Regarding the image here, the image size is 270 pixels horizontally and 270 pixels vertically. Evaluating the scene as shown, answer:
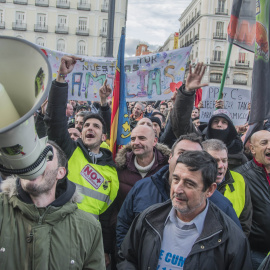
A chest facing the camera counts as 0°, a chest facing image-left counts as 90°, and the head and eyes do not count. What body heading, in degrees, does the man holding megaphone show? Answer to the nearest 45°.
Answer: approximately 45°

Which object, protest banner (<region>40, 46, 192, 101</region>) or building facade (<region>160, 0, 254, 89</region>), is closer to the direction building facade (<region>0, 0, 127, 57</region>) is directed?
the protest banner

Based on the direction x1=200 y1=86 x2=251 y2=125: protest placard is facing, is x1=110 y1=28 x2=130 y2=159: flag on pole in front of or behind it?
in front

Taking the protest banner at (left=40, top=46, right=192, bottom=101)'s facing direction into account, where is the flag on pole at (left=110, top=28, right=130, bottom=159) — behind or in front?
in front

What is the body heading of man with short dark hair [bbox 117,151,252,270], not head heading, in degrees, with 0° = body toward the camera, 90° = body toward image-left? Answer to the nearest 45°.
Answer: approximately 45°

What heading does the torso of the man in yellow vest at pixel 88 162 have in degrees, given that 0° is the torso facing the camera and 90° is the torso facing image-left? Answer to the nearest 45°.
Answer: approximately 0°

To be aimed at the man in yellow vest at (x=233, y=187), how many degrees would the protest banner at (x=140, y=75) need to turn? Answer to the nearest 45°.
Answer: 0° — it already faces them

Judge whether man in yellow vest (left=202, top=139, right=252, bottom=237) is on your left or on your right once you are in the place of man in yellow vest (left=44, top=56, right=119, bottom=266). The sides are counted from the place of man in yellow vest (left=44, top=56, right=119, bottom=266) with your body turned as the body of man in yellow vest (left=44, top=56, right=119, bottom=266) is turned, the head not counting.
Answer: on your left

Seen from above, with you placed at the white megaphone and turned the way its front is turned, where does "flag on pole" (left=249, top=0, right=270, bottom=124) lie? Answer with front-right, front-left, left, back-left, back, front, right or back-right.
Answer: back
